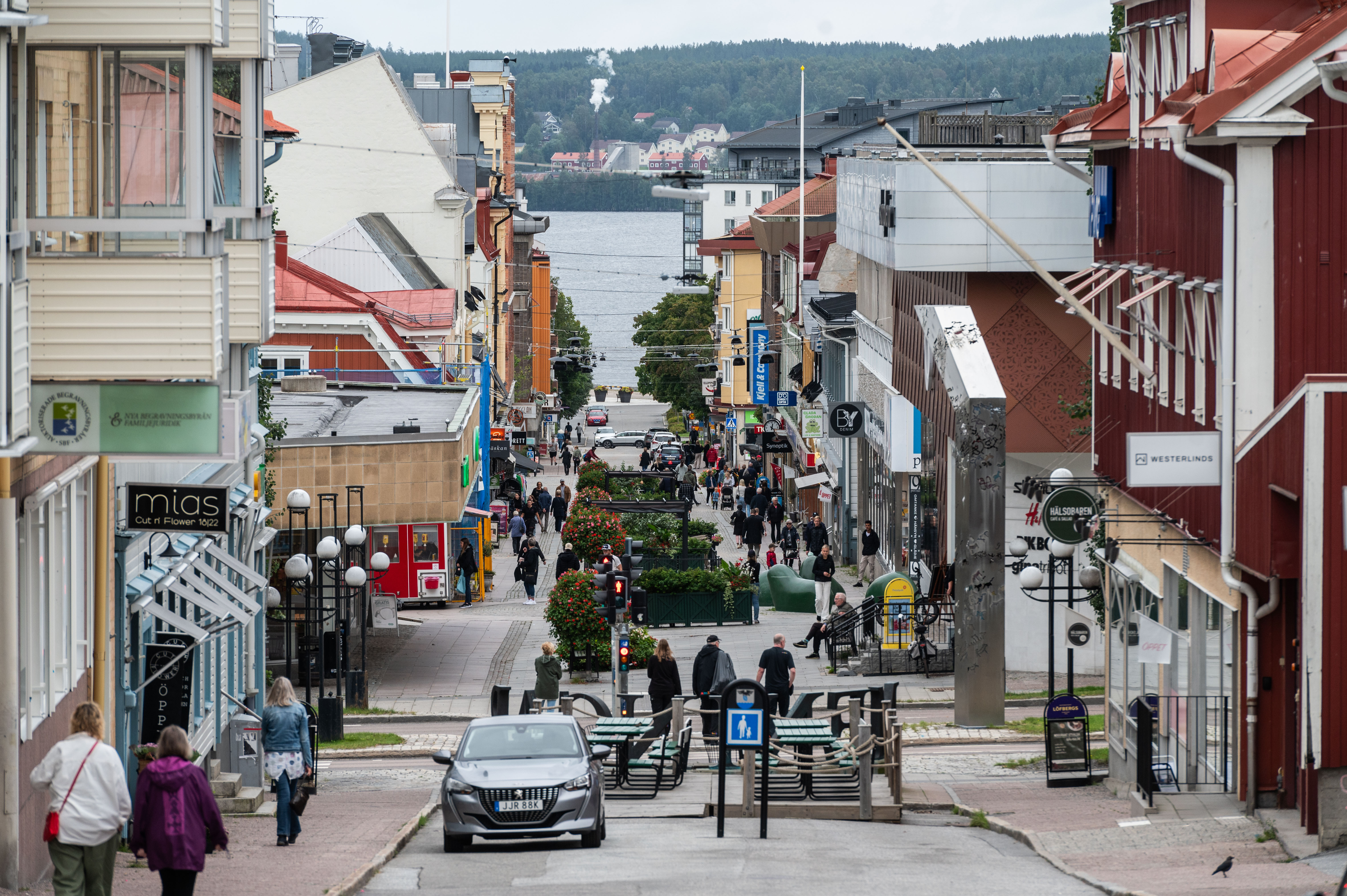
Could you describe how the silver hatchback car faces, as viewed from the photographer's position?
facing the viewer

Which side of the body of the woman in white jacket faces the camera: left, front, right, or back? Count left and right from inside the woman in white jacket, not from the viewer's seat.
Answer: back

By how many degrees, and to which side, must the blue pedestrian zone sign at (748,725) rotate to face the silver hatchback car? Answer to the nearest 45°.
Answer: approximately 90° to its right

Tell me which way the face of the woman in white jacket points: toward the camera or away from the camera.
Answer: away from the camera

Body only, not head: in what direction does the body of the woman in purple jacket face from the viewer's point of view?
away from the camera

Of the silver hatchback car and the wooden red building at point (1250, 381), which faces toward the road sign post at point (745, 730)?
the wooden red building

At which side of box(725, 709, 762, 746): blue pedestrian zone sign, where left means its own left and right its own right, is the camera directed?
front

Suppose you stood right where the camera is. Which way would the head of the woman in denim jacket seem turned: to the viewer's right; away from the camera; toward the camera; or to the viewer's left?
away from the camera

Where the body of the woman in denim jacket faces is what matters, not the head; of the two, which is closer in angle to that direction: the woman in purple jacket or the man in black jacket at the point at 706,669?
the man in black jacket

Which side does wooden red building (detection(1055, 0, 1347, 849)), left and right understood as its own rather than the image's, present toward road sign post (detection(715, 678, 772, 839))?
front

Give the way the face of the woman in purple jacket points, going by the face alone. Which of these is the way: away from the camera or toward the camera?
away from the camera

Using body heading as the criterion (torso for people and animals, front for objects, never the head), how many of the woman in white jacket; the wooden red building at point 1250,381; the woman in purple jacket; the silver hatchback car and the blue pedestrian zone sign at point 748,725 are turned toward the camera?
2

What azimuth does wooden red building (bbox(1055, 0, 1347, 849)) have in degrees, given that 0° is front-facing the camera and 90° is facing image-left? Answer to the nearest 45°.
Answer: approximately 90°

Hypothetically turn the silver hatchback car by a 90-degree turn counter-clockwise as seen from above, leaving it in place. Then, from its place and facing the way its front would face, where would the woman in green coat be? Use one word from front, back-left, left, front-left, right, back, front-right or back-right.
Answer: left
